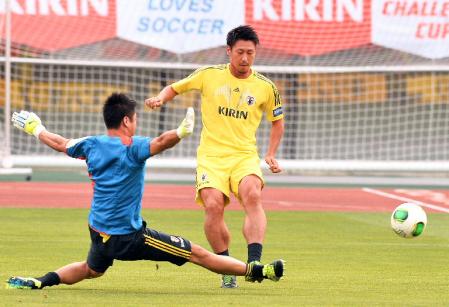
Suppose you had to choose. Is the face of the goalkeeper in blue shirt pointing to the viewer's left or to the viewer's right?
to the viewer's right

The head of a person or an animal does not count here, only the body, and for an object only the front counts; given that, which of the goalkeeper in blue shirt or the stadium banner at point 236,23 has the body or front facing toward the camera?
the stadium banner

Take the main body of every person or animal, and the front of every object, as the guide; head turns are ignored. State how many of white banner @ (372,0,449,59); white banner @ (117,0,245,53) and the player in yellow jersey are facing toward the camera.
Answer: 3

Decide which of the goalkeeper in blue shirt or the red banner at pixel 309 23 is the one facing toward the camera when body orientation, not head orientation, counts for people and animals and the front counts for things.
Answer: the red banner

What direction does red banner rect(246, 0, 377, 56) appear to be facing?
toward the camera

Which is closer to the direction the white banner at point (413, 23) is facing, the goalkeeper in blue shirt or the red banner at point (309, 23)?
the goalkeeper in blue shirt

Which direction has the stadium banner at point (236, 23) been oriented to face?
toward the camera

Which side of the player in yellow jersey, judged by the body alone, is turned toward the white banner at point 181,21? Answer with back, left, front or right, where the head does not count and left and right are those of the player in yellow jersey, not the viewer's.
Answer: back

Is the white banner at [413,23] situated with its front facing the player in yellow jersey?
yes

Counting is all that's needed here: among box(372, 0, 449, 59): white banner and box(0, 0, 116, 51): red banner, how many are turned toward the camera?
2

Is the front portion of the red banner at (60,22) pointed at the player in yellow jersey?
yes

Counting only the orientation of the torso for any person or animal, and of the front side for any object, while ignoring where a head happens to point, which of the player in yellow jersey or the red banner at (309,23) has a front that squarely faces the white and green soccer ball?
the red banner

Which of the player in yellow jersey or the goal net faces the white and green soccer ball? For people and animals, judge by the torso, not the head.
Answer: the goal net

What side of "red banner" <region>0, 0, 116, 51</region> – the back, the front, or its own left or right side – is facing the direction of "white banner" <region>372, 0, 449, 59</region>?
left

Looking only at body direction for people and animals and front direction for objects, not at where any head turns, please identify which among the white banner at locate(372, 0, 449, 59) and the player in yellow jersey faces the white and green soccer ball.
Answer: the white banner

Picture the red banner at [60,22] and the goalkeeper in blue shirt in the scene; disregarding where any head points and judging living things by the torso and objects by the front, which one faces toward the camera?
the red banner

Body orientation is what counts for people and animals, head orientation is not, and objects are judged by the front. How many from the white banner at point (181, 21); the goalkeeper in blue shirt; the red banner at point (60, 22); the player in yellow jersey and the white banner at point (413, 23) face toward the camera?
4

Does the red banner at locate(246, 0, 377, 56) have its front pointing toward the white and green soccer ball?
yes
